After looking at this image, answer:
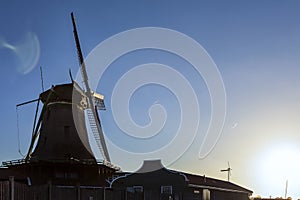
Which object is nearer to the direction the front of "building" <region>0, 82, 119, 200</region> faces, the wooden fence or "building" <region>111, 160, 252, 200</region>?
the building

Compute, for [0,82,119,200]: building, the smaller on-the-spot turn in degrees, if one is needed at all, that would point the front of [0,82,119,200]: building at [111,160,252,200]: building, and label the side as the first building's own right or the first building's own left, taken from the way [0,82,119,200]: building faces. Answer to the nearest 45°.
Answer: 0° — it already faces it

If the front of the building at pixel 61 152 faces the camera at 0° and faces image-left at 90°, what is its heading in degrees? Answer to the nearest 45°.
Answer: approximately 270°
